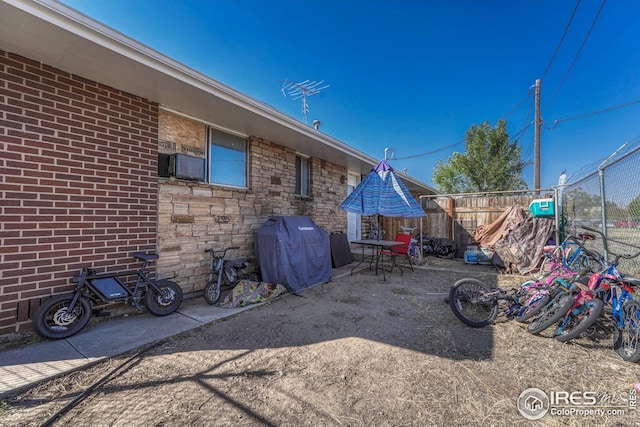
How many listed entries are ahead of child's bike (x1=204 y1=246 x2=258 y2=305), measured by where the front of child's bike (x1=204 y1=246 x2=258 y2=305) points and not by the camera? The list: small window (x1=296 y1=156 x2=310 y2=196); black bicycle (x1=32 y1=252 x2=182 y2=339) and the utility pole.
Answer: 1

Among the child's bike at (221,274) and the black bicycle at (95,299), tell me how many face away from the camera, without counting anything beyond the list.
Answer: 0

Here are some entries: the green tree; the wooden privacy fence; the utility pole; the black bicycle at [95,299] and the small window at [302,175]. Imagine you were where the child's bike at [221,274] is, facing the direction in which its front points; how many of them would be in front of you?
1

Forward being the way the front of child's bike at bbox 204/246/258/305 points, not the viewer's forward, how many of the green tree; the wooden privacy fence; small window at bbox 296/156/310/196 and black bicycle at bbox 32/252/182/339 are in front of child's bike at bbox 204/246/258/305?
1

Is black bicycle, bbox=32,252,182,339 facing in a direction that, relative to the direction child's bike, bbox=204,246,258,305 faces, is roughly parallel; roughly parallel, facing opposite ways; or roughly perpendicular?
roughly parallel

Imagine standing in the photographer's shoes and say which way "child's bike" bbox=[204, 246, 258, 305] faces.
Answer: facing the viewer and to the left of the viewer

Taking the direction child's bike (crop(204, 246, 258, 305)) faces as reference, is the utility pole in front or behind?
behind

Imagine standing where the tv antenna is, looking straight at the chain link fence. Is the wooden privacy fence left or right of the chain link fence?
left

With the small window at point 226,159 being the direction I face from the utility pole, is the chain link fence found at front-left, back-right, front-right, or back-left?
front-left

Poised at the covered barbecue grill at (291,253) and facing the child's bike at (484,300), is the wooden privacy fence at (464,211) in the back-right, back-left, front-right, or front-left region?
front-left

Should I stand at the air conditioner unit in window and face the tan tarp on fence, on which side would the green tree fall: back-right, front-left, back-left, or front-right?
front-left
